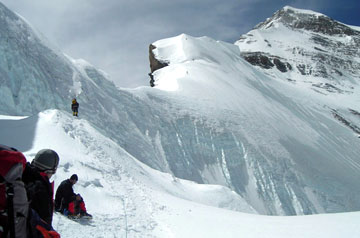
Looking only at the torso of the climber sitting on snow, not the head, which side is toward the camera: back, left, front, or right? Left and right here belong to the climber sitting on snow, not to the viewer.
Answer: right
